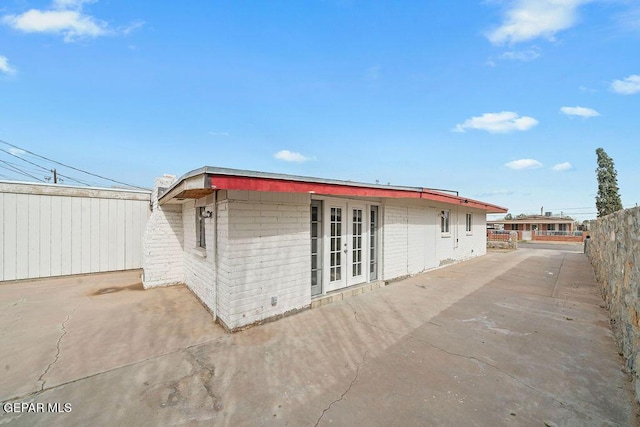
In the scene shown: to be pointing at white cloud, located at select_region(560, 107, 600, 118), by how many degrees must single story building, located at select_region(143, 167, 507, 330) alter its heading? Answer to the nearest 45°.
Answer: approximately 90° to its left

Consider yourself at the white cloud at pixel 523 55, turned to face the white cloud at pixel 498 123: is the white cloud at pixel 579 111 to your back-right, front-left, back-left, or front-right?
front-right

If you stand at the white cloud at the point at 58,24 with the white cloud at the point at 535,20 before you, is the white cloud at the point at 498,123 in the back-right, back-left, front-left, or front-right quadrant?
front-left

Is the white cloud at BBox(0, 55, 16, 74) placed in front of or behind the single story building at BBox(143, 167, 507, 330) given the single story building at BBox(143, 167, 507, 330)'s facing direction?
behind

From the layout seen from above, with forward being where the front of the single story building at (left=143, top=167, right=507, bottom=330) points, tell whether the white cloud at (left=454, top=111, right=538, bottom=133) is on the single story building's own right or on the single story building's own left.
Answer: on the single story building's own left

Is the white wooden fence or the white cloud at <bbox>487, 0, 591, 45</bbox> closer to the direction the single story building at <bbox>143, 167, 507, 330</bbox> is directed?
the white cloud
